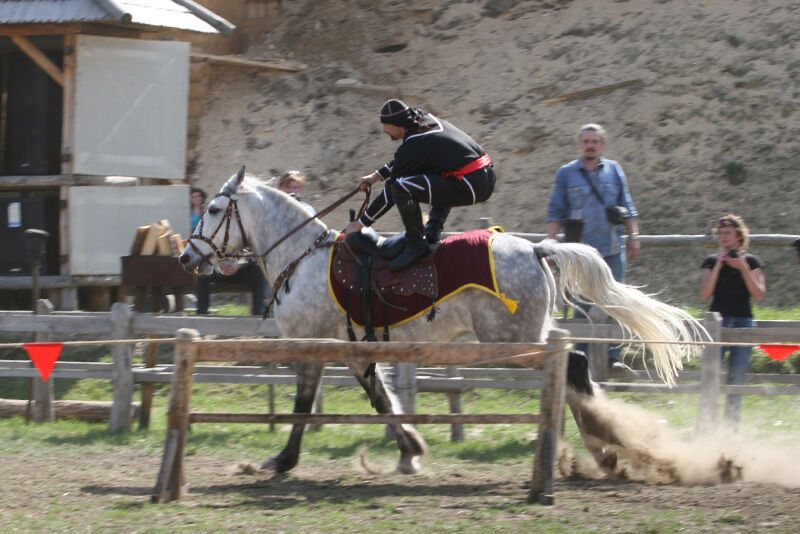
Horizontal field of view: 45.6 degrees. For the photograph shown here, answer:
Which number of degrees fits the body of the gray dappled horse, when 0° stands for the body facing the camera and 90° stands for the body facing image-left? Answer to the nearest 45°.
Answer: approximately 90°

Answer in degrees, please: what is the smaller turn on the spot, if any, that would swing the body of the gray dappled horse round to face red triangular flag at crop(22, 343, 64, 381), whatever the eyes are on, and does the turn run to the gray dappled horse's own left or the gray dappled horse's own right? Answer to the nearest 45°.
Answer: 0° — it already faces it

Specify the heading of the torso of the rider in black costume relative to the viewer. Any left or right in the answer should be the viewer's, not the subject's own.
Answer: facing to the left of the viewer

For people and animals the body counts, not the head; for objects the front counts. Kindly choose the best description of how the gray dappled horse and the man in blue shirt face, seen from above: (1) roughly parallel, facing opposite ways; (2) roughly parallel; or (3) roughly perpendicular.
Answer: roughly perpendicular

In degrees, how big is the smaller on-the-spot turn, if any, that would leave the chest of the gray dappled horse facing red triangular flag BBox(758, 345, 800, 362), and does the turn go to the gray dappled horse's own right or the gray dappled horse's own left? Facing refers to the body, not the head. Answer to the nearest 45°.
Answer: approximately 180°

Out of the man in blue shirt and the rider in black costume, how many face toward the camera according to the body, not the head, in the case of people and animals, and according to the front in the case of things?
1

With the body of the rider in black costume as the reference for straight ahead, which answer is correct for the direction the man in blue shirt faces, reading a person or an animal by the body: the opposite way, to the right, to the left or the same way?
to the left

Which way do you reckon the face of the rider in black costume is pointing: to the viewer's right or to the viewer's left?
to the viewer's left
